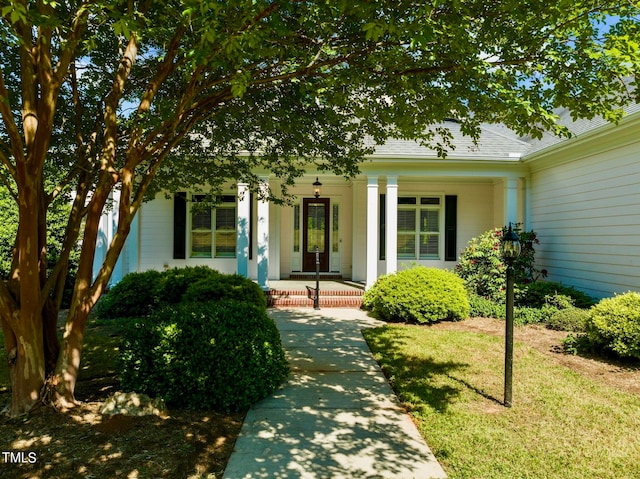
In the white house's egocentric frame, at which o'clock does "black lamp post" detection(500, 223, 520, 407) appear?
The black lamp post is roughly at 12 o'clock from the white house.

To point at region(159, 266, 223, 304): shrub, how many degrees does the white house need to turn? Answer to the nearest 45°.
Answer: approximately 45° to its right

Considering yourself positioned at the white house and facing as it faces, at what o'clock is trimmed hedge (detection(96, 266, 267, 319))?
The trimmed hedge is roughly at 2 o'clock from the white house.

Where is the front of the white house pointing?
toward the camera

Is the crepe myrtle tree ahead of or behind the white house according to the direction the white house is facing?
ahead

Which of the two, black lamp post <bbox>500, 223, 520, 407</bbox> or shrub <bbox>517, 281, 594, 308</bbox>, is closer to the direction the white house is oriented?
the black lamp post
